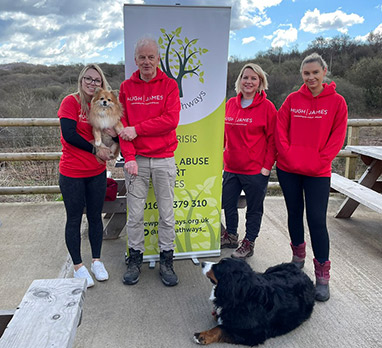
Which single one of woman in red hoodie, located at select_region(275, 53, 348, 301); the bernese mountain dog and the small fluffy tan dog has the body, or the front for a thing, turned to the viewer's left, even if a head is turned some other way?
the bernese mountain dog

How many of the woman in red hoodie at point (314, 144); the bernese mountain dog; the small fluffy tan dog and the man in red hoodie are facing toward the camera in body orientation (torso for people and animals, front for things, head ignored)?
3

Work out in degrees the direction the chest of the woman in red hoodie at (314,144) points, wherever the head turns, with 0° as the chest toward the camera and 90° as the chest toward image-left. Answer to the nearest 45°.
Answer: approximately 0°

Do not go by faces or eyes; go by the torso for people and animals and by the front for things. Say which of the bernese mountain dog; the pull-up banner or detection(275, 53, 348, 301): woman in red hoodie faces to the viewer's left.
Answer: the bernese mountain dog

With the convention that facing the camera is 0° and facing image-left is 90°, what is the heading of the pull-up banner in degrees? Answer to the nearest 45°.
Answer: approximately 0°

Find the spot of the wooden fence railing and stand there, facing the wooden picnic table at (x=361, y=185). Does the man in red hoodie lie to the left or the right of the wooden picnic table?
right

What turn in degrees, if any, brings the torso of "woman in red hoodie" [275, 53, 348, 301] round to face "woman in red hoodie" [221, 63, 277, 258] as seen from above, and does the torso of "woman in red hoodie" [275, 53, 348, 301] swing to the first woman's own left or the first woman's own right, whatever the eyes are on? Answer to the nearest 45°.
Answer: approximately 135° to the first woman's own right

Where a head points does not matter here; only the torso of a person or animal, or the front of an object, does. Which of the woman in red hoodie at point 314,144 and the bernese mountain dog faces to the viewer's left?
the bernese mountain dog

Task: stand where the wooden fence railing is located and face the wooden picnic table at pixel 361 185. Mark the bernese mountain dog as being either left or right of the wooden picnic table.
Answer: right

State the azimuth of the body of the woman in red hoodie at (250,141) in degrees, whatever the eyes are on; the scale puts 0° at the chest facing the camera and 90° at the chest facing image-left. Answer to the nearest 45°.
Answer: approximately 45°

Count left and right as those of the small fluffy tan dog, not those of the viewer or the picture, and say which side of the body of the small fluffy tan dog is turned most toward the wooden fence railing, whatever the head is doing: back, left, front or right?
back
